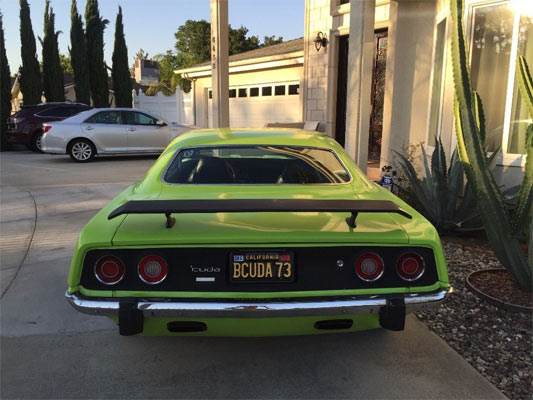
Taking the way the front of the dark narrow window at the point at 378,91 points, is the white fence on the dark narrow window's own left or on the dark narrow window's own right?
on the dark narrow window's own right

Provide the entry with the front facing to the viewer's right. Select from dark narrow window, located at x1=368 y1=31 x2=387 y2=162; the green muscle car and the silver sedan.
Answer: the silver sedan

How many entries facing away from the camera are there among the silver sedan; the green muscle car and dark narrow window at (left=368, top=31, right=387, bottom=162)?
1

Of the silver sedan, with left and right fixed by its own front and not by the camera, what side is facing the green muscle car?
right

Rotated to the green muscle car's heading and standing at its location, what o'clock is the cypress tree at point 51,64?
The cypress tree is roughly at 11 o'clock from the green muscle car.

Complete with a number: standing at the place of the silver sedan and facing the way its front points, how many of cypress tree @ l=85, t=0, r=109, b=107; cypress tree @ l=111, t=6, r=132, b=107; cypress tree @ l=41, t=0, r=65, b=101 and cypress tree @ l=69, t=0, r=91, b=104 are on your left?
4

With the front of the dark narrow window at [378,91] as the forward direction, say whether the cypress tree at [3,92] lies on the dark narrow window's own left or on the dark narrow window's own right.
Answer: on the dark narrow window's own right

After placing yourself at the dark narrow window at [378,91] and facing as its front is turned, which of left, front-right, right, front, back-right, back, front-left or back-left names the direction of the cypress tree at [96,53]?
right

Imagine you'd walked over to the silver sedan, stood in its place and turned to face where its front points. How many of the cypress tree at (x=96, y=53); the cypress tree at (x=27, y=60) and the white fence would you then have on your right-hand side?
0

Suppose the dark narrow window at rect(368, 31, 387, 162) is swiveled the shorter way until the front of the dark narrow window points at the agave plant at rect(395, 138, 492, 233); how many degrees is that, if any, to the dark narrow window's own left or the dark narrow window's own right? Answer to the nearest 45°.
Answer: approximately 45° to the dark narrow window's own left

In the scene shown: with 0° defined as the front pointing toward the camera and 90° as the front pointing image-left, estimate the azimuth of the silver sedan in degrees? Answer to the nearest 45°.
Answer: approximately 270°

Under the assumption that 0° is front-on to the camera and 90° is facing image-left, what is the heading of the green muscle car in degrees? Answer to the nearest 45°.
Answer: approximately 180°

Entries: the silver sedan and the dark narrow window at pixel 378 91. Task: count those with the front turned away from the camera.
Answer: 0

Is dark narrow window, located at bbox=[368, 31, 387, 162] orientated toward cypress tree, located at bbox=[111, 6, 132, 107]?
no

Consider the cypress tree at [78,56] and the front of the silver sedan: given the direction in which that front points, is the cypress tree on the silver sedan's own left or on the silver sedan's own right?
on the silver sedan's own left

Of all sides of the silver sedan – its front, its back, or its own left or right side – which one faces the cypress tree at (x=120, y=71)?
left

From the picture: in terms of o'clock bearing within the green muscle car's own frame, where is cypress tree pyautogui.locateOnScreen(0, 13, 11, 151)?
The cypress tree is roughly at 11 o'clock from the green muscle car.

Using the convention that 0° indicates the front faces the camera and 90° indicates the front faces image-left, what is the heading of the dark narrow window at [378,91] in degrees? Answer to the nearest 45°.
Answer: approximately 45°

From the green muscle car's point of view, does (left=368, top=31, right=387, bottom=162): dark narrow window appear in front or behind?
in front
